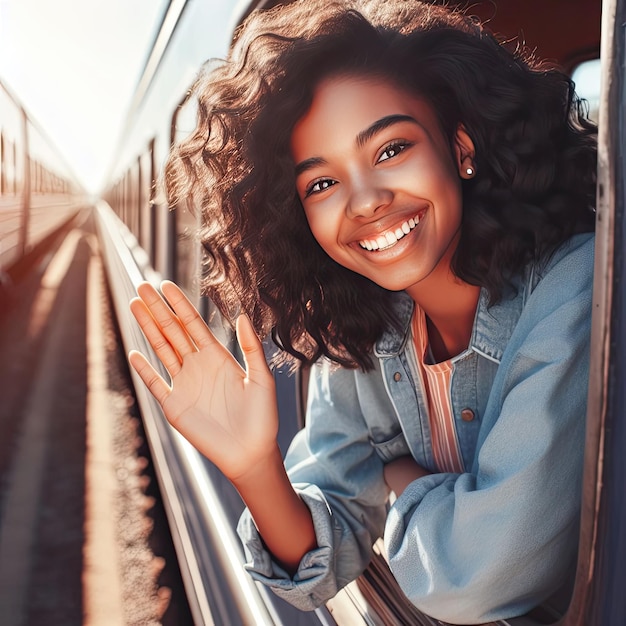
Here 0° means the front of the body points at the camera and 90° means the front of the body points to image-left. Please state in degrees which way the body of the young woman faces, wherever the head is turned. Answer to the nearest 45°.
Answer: approximately 45°

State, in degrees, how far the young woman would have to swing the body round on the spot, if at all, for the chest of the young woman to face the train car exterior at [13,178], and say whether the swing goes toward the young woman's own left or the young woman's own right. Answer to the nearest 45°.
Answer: approximately 90° to the young woman's own right
